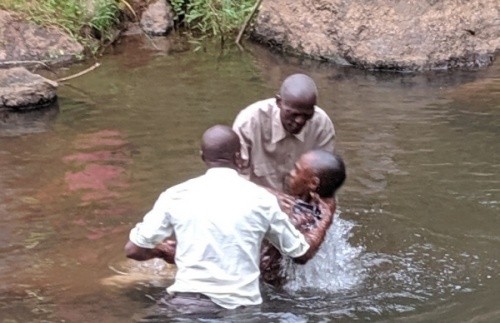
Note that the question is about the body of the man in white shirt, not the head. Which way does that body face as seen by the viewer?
away from the camera

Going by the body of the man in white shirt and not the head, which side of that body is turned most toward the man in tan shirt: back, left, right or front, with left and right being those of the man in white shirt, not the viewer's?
front

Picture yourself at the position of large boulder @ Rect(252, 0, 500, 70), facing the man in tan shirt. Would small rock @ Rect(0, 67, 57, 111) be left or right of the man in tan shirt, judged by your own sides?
right

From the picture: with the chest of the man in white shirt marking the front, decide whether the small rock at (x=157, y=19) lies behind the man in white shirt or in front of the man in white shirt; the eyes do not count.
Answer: in front

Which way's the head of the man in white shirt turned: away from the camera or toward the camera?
away from the camera

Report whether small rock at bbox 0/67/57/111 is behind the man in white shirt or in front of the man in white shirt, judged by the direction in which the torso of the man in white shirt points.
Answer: in front

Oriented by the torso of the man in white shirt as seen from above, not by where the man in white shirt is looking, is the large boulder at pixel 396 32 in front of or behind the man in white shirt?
in front
